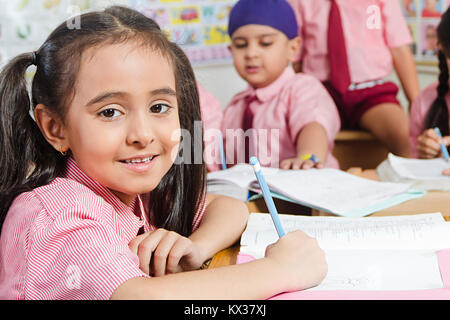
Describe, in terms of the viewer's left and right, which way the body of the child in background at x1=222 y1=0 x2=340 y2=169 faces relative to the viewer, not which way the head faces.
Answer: facing the viewer and to the left of the viewer

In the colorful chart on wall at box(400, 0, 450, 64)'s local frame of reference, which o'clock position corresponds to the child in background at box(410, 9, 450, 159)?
The child in background is roughly at 12 o'clock from the colorful chart on wall.

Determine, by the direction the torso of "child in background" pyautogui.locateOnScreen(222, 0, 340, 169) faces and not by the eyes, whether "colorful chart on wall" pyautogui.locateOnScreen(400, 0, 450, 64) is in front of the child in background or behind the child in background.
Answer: behind

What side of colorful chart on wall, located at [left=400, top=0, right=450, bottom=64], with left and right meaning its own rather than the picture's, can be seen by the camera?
front

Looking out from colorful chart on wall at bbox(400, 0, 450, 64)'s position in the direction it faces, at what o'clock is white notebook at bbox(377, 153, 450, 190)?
The white notebook is roughly at 12 o'clock from the colorful chart on wall.

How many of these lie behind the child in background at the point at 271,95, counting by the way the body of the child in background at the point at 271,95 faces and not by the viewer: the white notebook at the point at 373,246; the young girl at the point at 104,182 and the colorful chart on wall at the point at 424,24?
1

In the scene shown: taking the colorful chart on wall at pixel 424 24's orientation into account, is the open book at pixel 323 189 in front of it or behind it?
in front

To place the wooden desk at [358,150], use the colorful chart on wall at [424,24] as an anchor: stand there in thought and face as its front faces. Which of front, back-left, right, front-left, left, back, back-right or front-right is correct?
front

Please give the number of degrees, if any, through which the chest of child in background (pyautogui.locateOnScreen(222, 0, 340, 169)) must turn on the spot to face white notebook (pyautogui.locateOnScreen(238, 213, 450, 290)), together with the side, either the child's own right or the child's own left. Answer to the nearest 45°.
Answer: approximately 45° to the child's own left

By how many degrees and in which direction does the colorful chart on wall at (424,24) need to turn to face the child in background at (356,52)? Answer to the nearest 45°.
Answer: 0° — it already faces them

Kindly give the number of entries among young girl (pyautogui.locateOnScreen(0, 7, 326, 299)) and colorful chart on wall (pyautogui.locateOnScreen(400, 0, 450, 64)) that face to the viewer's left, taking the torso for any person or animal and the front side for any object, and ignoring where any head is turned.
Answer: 0

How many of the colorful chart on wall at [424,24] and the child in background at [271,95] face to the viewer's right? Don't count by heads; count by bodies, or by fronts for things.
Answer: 0

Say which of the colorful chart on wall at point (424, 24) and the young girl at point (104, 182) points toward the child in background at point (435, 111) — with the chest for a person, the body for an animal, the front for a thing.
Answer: the colorful chart on wall

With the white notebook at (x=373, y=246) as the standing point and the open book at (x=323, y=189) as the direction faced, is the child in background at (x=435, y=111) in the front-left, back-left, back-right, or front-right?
front-right

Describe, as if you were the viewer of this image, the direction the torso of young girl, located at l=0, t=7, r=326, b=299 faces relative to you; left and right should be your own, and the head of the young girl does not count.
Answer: facing the viewer and to the right of the viewer

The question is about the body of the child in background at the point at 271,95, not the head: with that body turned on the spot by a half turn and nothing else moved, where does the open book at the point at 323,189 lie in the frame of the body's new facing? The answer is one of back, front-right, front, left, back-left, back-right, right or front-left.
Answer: back-right

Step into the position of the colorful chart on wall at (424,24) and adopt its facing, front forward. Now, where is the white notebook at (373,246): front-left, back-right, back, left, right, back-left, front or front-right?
front
